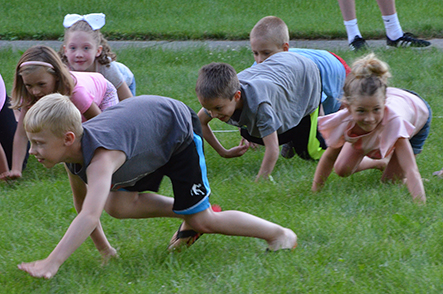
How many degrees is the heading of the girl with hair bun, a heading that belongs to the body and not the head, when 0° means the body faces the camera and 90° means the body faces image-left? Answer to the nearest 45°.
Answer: approximately 45°

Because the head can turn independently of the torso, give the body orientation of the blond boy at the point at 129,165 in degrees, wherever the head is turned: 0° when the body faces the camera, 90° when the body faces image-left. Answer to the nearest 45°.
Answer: approximately 90°

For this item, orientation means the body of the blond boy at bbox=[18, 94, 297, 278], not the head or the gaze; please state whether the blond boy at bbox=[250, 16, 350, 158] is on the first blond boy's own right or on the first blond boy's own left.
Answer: on the first blond boy's own right

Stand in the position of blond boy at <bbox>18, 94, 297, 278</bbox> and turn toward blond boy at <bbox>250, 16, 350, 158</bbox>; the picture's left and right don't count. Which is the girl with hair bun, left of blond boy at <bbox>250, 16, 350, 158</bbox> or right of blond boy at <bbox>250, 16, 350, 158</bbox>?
right

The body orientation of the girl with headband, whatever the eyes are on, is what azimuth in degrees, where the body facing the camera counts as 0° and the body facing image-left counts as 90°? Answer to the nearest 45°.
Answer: approximately 45°

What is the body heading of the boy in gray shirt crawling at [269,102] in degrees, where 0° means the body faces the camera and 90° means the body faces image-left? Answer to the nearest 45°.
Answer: approximately 45°
